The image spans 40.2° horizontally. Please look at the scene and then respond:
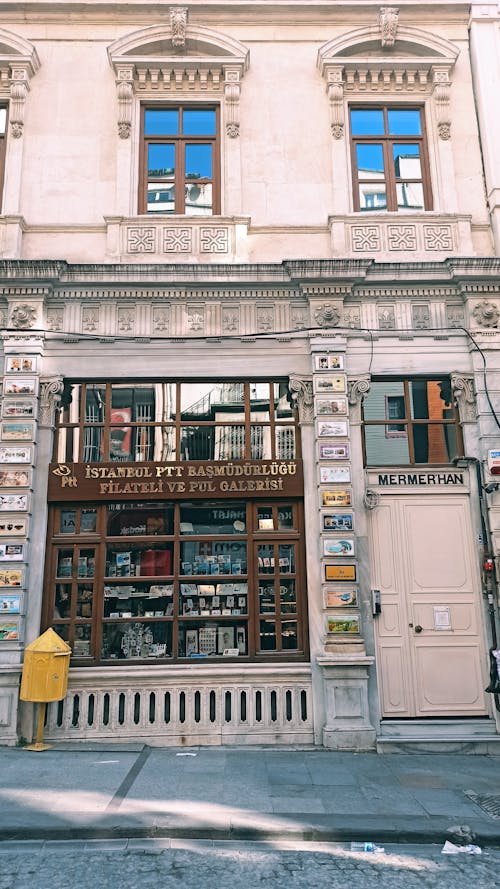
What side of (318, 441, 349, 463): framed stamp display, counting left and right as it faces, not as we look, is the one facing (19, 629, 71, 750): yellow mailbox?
right

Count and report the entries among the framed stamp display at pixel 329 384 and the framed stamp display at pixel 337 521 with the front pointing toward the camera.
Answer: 2

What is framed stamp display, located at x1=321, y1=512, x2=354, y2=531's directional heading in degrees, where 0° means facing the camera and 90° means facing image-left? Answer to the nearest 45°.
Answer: approximately 0°

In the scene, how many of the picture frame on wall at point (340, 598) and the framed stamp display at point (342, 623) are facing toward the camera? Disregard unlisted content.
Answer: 2

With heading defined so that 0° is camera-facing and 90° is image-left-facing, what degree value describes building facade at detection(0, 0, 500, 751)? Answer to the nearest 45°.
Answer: approximately 0°
